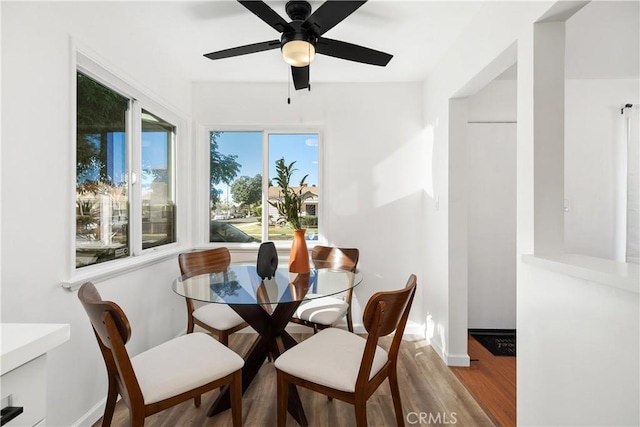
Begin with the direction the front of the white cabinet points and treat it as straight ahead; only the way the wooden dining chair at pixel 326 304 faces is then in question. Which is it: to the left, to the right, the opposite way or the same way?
to the right

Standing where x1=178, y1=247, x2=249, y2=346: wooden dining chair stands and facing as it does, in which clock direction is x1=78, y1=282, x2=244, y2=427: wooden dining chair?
x1=78, y1=282, x2=244, y2=427: wooden dining chair is roughly at 2 o'clock from x1=178, y1=247, x2=249, y2=346: wooden dining chair.

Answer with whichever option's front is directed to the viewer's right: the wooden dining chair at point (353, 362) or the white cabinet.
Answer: the white cabinet

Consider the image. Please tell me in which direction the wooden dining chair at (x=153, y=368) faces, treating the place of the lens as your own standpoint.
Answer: facing away from the viewer and to the right of the viewer

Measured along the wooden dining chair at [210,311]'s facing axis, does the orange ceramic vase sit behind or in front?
in front

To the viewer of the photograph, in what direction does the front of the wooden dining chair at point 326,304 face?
facing the viewer and to the left of the viewer

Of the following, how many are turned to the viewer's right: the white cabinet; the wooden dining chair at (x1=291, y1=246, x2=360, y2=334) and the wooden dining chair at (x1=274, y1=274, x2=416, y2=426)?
1

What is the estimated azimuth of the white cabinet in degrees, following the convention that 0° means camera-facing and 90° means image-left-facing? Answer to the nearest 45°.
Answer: approximately 270°

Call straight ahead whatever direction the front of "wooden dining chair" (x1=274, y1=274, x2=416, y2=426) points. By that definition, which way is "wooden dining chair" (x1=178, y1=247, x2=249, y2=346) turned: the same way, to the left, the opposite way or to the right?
the opposite way

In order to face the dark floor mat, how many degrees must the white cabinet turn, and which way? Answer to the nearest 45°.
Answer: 0° — it already faces it

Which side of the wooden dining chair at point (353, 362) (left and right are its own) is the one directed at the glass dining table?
front

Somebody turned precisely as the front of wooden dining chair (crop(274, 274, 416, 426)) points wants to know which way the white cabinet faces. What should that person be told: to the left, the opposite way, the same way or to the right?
to the right

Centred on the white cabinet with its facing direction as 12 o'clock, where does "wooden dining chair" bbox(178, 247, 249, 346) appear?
The wooden dining chair is roughly at 10 o'clock from the white cabinet.

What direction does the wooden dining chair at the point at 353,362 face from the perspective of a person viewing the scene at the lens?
facing away from the viewer and to the left of the viewer
